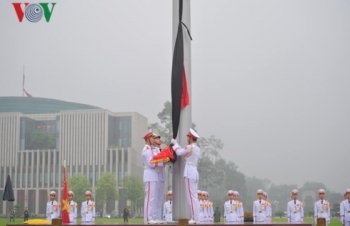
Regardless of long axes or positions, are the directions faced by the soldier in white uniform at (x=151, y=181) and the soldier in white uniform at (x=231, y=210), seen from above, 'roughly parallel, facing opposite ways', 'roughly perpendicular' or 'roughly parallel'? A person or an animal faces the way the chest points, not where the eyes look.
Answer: roughly perpendicular

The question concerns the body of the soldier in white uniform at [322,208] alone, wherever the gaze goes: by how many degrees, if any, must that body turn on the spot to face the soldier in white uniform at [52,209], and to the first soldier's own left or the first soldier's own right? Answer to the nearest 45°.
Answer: approximately 90° to the first soldier's own right

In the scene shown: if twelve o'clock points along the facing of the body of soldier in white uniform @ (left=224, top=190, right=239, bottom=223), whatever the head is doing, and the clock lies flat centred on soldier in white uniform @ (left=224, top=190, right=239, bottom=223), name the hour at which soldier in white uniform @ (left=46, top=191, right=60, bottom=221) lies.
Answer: soldier in white uniform @ (left=46, top=191, right=60, bottom=221) is roughly at 3 o'clock from soldier in white uniform @ (left=224, top=190, right=239, bottom=223).

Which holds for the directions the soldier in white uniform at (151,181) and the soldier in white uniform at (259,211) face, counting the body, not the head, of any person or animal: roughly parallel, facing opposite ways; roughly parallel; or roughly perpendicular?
roughly perpendicular
